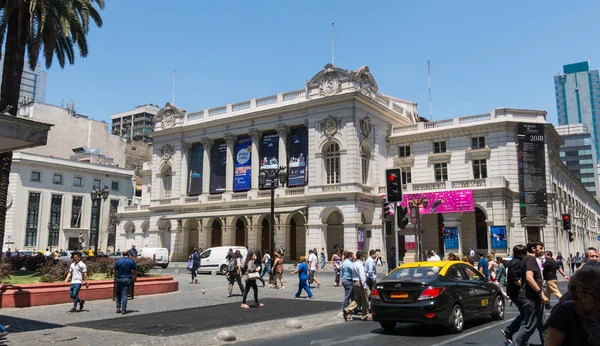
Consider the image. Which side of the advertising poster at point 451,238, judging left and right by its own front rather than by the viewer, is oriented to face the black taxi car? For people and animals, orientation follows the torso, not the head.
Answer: front

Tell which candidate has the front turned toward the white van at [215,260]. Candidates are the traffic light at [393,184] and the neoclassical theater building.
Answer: the neoclassical theater building

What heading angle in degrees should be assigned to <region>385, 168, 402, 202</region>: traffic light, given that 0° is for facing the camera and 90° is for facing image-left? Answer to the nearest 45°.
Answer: approximately 0°

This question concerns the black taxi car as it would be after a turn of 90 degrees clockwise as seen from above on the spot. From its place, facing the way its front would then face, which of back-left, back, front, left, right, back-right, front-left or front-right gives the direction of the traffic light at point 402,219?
back-left

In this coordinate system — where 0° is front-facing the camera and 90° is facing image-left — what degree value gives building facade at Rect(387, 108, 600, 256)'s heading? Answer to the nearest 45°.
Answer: approximately 0°

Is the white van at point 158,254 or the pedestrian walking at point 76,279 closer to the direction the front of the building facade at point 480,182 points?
the pedestrian walking

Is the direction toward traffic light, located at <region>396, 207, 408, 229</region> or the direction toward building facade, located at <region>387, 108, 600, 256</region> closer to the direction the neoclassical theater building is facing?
the traffic light

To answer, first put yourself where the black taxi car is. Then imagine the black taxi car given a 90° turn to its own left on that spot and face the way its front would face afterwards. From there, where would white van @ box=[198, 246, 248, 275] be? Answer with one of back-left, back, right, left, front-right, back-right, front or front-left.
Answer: front

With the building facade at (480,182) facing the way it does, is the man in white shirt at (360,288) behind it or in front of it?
in front

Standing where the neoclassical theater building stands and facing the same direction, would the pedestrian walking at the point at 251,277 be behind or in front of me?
in front

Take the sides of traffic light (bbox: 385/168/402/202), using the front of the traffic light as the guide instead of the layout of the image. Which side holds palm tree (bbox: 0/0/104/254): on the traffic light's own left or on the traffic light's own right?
on the traffic light's own right

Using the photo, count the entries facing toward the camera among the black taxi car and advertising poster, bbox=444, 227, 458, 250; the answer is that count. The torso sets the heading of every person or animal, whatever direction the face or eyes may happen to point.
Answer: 1

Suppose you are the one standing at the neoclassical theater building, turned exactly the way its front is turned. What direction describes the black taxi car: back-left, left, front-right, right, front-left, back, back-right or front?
front-left
